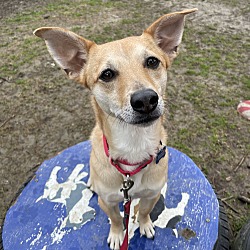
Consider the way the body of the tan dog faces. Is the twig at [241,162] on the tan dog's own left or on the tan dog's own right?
on the tan dog's own left

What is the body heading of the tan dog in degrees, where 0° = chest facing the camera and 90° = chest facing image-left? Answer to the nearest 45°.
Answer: approximately 0°
